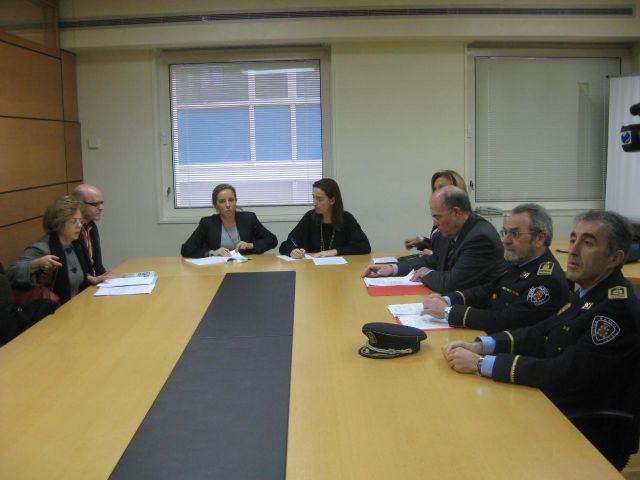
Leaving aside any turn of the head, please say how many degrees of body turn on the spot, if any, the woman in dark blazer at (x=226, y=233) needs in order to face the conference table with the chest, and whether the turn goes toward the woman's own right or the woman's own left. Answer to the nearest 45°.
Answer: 0° — they already face it

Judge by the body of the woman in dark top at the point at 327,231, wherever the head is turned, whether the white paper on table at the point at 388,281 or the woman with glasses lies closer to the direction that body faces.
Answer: the white paper on table

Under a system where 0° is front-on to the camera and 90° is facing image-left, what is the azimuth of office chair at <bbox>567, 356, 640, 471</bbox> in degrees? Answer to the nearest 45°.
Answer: approximately 90°

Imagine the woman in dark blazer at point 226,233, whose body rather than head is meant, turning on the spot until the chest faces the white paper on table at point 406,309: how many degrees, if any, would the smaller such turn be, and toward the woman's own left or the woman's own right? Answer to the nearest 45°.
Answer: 0° — they already face it

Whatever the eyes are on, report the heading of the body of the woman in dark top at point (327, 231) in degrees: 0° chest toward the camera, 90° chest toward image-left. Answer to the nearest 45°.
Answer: approximately 0°

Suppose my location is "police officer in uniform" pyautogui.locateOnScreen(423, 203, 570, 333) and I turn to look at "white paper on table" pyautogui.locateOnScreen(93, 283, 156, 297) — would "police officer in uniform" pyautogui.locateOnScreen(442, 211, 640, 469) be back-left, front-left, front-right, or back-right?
back-left

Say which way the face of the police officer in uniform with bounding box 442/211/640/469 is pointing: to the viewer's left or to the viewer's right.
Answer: to the viewer's left

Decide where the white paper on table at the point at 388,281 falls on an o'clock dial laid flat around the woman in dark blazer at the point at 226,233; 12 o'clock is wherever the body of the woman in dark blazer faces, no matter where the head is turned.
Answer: The white paper on table is roughly at 11 o'clock from the woman in dark blazer.

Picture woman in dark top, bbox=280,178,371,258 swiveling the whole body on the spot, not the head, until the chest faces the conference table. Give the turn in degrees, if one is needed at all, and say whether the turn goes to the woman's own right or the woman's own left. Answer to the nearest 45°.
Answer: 0° — they already face it

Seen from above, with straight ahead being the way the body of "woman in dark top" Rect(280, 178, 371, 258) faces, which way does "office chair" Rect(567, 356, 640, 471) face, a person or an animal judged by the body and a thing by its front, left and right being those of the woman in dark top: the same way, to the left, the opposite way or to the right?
to the right

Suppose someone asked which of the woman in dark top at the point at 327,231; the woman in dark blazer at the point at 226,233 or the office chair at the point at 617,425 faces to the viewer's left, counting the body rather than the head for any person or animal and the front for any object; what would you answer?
the office chair

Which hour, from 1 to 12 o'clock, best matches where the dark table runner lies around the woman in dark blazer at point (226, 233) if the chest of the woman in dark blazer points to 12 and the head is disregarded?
The dark table runner is roughly at 12 o'clock from the woman in dark blazer.
